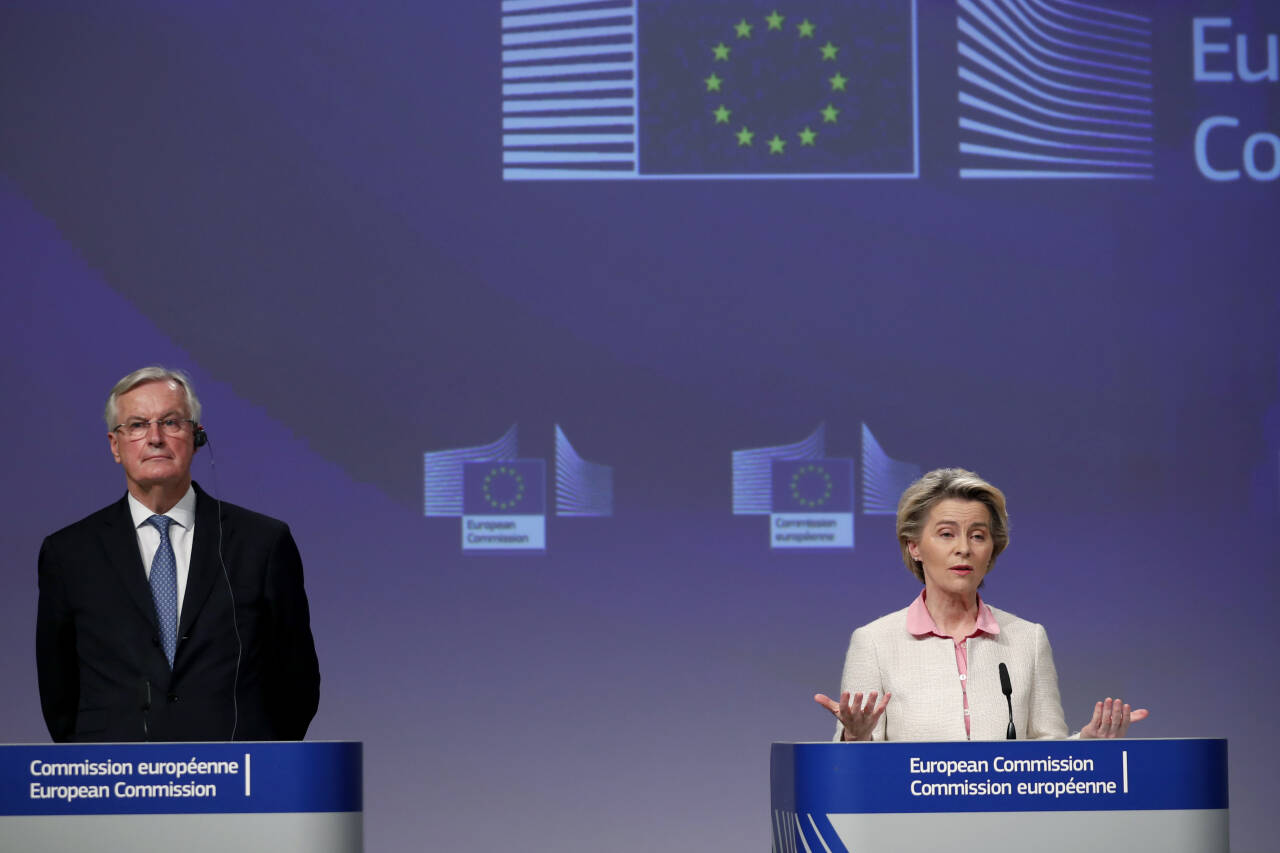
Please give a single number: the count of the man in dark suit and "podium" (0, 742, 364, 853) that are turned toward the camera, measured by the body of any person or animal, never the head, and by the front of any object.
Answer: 2

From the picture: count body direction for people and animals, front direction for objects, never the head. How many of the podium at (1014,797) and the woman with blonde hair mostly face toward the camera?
2

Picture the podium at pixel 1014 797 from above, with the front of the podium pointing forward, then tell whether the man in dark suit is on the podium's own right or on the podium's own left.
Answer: on the podium's own right

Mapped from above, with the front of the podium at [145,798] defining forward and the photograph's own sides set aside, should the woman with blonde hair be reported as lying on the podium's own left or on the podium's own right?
on the podium's own left

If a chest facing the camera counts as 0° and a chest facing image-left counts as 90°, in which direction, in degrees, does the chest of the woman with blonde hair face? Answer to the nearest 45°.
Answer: approximately 0°

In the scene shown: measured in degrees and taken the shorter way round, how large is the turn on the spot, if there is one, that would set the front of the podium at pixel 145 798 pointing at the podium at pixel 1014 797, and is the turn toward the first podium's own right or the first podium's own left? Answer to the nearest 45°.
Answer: approximately 90° to the first podium's own left
